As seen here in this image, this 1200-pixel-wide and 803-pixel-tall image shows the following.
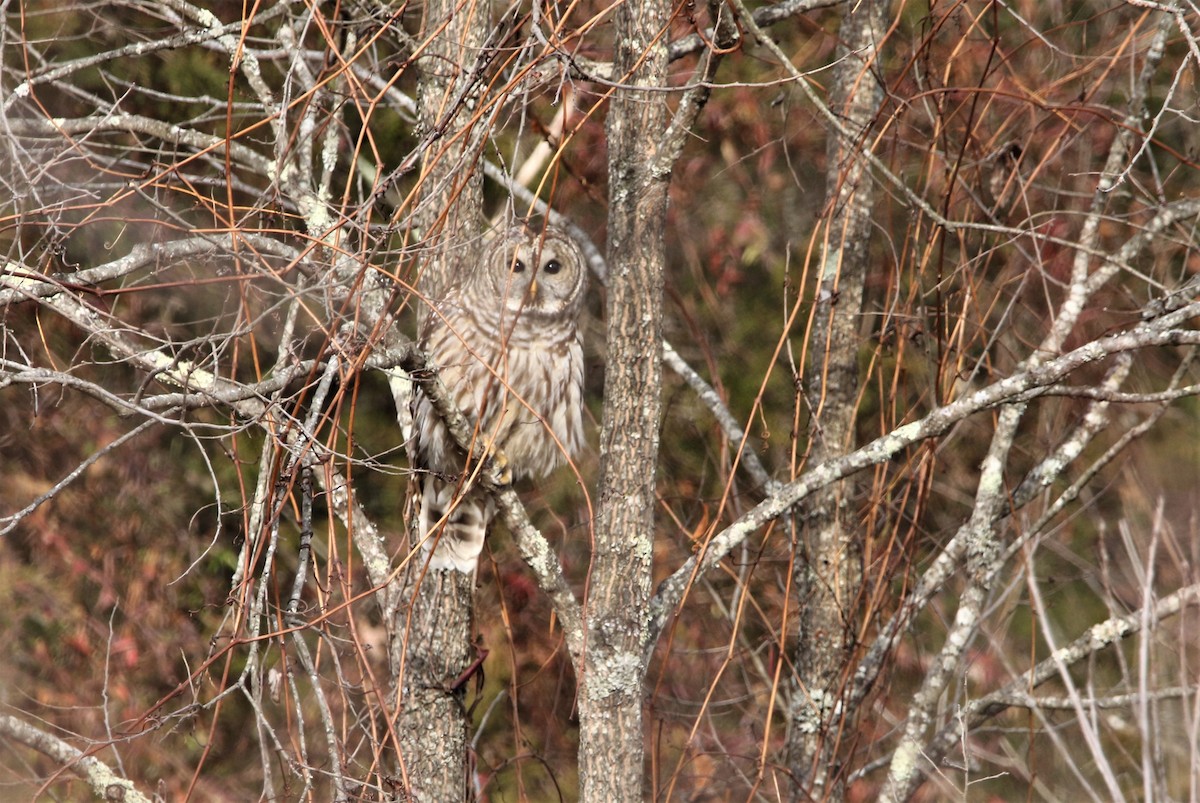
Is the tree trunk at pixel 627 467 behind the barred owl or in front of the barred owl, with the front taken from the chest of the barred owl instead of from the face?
in front

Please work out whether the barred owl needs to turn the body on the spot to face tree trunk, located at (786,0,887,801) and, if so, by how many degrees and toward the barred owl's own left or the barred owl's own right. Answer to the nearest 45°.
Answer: approximately 45° to the barred owl's own left

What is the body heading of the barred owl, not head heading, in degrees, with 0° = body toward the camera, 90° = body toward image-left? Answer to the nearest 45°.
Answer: approximately 315°
